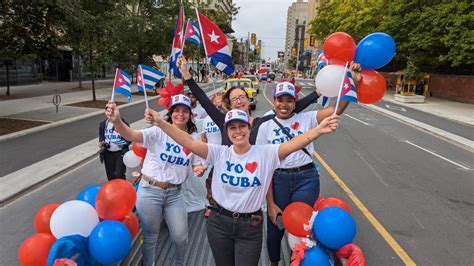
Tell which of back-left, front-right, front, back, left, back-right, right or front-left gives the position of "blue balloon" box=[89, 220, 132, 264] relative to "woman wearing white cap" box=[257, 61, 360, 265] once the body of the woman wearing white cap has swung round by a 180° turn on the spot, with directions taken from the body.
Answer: back-left

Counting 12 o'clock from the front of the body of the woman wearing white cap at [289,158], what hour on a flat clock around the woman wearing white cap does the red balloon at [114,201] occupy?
The red balloon is roughly at 2 o'clock from the woman wearing white cap.

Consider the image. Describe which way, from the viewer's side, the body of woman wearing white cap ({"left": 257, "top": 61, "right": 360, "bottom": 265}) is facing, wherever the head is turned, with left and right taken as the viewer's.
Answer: facing the viewer

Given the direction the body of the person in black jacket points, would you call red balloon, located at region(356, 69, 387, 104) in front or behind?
in front

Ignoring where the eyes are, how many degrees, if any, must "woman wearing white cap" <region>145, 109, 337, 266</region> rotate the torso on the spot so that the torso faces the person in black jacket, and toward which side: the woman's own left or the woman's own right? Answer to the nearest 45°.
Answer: approximately 135° to the woman's own right

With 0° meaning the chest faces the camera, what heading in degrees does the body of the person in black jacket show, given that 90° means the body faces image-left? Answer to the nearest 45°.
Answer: approximately 0°

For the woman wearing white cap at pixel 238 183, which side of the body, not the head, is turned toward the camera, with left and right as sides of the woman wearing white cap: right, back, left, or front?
front
